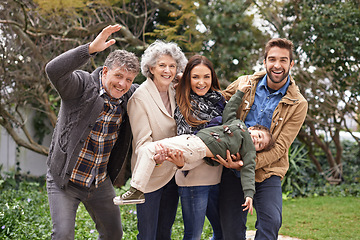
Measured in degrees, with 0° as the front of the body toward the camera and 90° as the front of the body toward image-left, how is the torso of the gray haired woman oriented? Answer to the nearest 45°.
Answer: approximately 315°

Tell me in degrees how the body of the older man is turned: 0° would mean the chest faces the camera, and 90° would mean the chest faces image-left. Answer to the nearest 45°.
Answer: approximately 315°

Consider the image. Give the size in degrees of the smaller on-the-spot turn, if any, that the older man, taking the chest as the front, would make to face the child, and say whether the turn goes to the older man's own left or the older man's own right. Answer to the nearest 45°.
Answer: approximately 45° to the older man's own left
